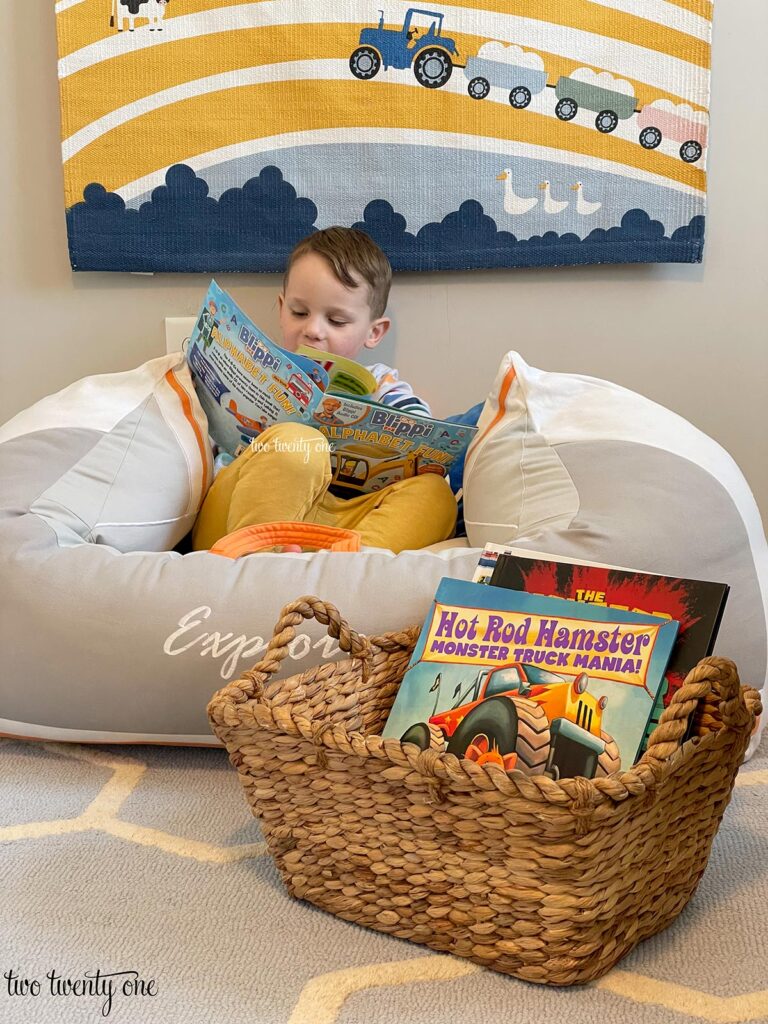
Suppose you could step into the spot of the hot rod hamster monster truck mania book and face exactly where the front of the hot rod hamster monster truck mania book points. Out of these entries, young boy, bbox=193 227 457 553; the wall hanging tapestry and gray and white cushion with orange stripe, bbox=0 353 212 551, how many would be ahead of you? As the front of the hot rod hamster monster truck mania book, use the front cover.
0

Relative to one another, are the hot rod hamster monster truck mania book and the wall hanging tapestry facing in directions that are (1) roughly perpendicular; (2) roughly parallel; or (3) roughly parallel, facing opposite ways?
roughly parallel

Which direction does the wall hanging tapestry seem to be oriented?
toward the camera

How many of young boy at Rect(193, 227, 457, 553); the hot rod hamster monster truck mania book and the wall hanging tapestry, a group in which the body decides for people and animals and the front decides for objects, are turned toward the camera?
3

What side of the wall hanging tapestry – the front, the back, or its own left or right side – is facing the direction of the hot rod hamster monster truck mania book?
front

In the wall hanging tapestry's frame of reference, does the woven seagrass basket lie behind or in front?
in front

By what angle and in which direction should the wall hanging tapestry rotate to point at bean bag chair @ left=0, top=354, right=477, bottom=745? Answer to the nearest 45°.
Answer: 0° — it already faces it

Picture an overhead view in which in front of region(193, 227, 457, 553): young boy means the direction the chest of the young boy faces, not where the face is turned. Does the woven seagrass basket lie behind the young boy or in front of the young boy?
in front

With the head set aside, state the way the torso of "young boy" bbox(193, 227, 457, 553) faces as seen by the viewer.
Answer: toward the camera

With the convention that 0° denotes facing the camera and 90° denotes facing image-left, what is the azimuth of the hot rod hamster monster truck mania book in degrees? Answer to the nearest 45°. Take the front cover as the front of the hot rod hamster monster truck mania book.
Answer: approximately 0°

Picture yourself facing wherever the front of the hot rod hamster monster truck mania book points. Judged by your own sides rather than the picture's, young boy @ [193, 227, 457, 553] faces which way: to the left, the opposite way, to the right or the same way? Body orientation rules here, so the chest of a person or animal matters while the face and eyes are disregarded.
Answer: the same way

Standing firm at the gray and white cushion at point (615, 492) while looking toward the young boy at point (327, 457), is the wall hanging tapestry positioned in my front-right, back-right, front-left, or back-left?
front-right

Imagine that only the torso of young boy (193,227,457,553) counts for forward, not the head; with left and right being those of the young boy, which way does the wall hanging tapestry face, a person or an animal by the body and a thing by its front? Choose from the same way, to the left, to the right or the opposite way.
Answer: the same way
